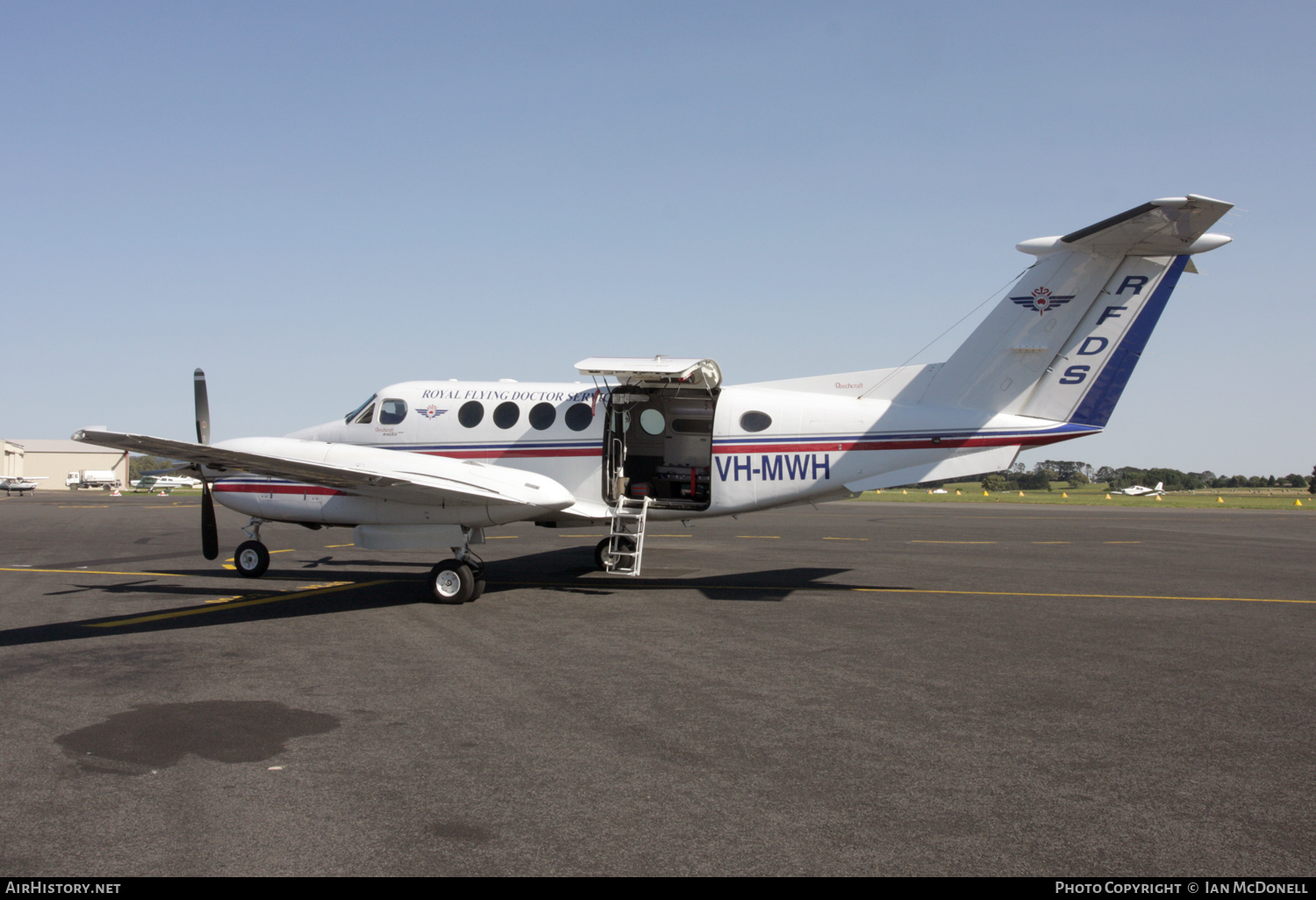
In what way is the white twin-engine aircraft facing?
to the viewer's left
